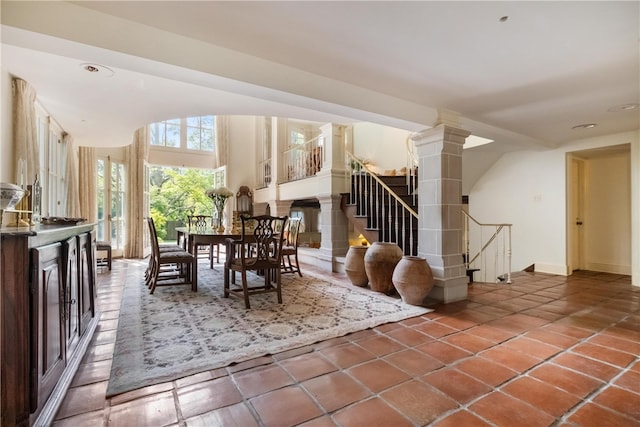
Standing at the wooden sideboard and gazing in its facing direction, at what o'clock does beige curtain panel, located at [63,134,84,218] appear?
The beige curtain panel is roughly at 9 o'clock from the wooden sideboard.

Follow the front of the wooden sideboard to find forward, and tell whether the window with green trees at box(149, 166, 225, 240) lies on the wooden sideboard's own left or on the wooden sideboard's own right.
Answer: on the wooden sideboard's own left

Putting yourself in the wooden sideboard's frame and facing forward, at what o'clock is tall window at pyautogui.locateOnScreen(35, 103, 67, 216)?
The tall window is roughly at 9 o'clock from the wooden sideboard.

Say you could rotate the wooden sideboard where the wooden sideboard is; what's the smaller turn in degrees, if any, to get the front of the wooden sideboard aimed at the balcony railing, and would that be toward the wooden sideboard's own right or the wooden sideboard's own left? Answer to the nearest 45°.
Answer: approximately 45° to the wooden sideboard's own left

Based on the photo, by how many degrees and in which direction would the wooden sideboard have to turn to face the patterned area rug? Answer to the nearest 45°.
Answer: approximately 45° to its left

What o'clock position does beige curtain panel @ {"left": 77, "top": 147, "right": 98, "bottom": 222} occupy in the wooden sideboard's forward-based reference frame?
The beige curtain panel is roughly at 9 o'clock from the wooden sideboard.

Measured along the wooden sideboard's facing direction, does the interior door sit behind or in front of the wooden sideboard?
in front

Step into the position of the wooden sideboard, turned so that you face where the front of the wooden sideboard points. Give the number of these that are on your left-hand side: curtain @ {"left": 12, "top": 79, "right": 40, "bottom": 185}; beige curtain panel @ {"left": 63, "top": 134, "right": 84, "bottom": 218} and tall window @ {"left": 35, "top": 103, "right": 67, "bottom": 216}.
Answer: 3

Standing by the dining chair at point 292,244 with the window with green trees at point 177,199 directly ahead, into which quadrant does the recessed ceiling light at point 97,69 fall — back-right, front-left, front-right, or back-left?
back-left

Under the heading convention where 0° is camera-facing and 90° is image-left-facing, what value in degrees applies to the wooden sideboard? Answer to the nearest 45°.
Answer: approximately 270°

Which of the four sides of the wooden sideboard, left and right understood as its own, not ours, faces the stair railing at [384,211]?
front

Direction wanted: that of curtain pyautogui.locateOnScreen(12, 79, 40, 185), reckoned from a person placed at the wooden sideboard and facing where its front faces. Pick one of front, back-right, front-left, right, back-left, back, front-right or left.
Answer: left

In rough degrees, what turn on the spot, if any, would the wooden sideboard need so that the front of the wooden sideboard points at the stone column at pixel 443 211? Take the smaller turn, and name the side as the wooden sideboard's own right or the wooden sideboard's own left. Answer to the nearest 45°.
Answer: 0° — it already faces it

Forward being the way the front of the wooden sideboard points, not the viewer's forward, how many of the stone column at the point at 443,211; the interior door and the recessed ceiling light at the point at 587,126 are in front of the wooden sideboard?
3
